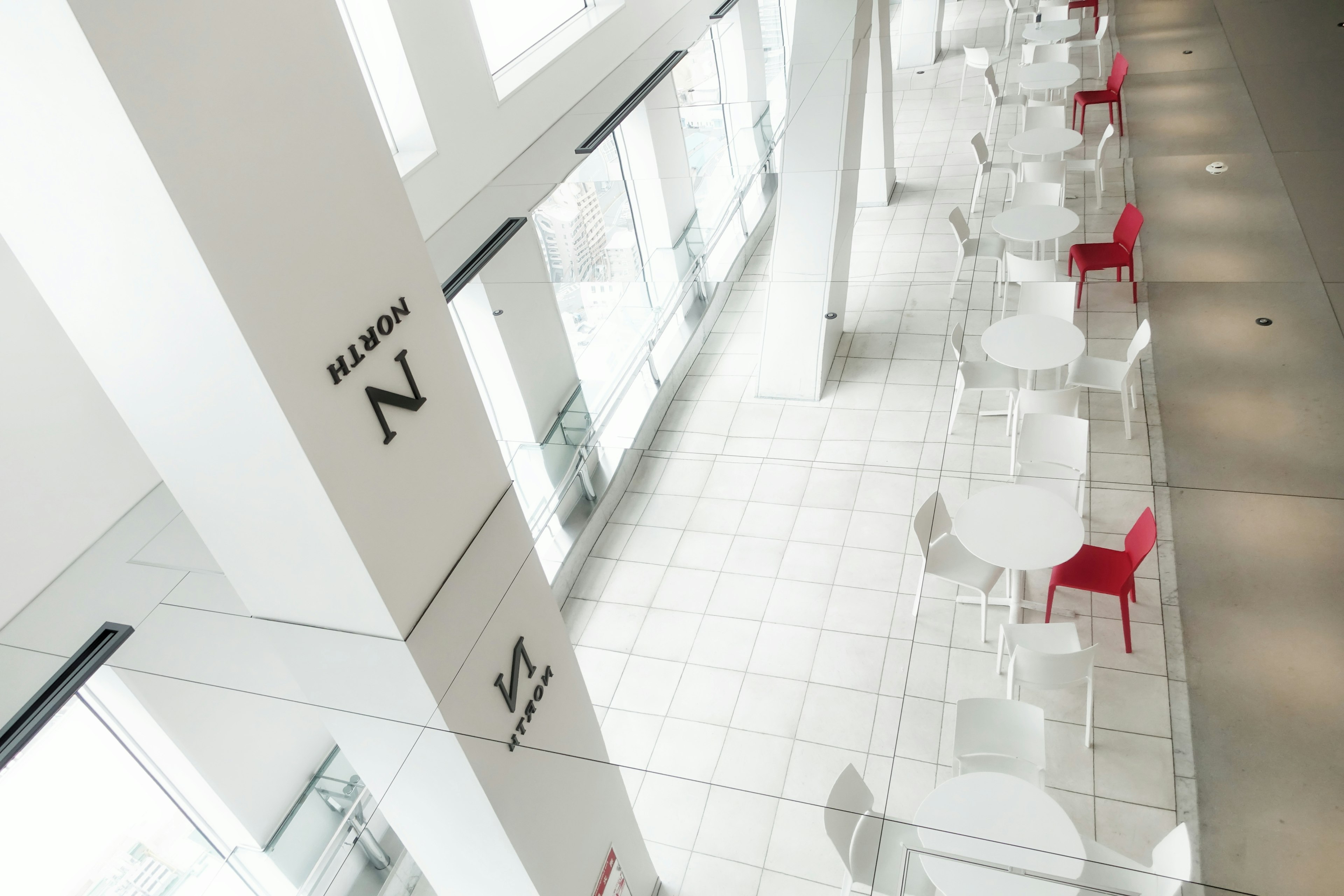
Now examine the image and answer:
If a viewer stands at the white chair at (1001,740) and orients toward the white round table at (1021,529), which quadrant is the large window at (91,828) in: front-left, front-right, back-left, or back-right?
back-left

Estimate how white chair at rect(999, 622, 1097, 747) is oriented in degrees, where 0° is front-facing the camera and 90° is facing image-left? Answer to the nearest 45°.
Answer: approximately 180°

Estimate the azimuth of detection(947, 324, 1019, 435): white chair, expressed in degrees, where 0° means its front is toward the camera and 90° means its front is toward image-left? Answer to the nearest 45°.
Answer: approximately 270°

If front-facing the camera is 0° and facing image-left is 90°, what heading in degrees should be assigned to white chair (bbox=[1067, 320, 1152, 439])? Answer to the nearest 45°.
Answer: approximately 90°

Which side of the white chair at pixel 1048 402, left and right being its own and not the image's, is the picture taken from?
back

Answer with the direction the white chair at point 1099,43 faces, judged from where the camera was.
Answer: facing to the left of the viewer

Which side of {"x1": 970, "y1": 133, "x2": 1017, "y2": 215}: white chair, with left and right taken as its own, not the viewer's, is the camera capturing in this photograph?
right

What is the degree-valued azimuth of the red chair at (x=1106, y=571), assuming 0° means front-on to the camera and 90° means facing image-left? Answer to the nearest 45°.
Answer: approximately 90°

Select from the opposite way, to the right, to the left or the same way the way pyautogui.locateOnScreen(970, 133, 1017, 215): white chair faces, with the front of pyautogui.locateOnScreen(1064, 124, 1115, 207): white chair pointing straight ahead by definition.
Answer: the opposite way
